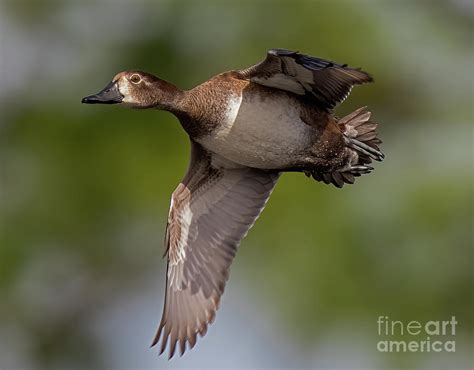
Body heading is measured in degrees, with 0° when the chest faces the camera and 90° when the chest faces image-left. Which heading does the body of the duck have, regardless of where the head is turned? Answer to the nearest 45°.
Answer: approximately 90°
